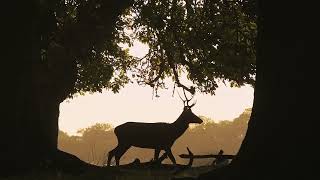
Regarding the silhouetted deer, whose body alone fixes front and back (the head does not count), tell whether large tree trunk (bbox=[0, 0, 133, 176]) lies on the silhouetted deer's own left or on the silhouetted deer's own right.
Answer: on the silhouetted deer's own right

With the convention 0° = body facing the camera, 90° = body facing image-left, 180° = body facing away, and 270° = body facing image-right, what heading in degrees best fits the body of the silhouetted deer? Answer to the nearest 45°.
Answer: approximately 270°

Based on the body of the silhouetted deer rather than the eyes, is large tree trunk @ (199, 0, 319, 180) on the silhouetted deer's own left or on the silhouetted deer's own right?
on the silhouetted deer's own right
